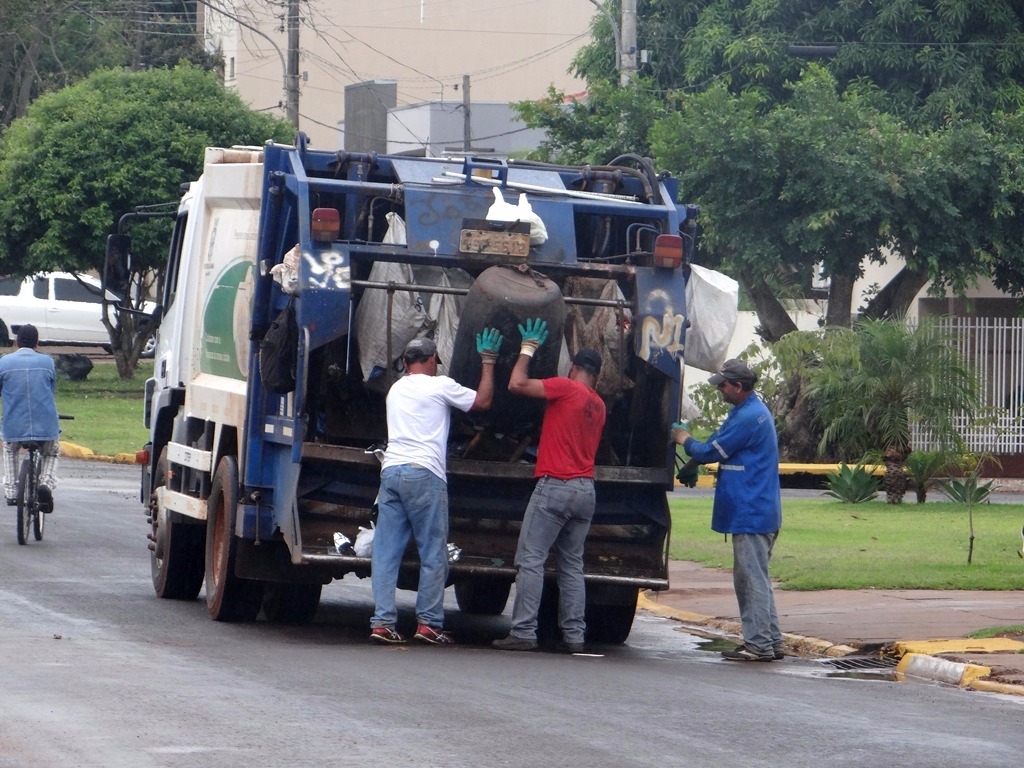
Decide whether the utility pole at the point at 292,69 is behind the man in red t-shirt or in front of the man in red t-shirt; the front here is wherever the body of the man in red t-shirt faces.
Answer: in front

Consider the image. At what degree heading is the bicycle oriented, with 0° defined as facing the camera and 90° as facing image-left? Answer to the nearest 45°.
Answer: approximately 180°

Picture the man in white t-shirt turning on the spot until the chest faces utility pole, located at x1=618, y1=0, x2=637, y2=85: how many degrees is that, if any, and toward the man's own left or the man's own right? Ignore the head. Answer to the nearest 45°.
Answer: approximately 45° to the man's own left

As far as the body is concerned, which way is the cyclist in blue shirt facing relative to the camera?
away from the camera

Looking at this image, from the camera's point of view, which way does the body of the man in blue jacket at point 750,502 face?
to the viewer's left

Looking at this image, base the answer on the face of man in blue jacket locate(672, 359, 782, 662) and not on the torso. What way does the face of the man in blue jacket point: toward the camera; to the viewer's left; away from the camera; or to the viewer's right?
to the viewer's left

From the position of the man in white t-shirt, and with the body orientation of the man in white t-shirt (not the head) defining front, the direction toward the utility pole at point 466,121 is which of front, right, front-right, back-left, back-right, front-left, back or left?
front-left

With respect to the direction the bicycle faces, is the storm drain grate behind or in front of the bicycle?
behind

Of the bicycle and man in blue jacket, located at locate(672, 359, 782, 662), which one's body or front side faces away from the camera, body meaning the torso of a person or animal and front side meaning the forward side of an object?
the bicycle

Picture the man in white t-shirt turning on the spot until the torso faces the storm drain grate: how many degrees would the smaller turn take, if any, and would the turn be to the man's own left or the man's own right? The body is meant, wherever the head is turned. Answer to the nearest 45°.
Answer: approximately 45° to the man's own right

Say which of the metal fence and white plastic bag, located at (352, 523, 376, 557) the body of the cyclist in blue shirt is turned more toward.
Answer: the metal fence

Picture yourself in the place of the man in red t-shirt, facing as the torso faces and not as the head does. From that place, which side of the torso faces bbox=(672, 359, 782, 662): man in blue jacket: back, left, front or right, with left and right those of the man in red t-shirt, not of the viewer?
right
